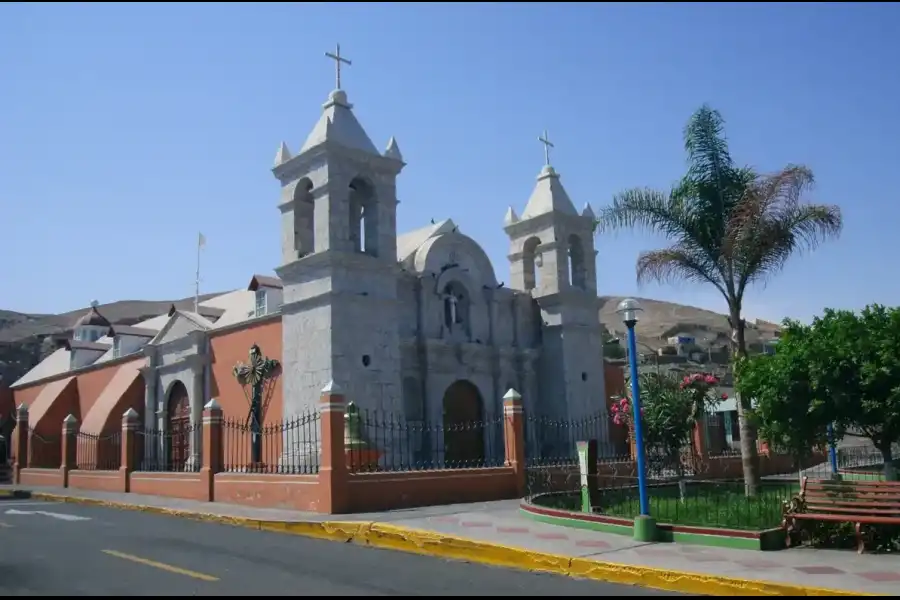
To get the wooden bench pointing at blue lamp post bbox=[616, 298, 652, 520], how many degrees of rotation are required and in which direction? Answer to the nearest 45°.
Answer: approximately 90° to its right

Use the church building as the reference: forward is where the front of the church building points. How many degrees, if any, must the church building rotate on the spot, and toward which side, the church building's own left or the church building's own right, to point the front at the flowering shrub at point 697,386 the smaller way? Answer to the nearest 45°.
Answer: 0° — it already faces it

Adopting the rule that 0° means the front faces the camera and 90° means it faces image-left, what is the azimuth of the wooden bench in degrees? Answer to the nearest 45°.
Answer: approximately 0°

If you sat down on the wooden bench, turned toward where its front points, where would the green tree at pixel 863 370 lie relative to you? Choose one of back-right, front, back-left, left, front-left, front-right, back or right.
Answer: back

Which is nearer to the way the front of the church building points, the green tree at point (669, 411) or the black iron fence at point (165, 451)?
the green tree

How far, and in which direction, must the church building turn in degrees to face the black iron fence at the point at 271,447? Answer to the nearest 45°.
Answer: approximately 90° to its right

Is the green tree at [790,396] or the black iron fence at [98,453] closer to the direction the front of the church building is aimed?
the green tree
